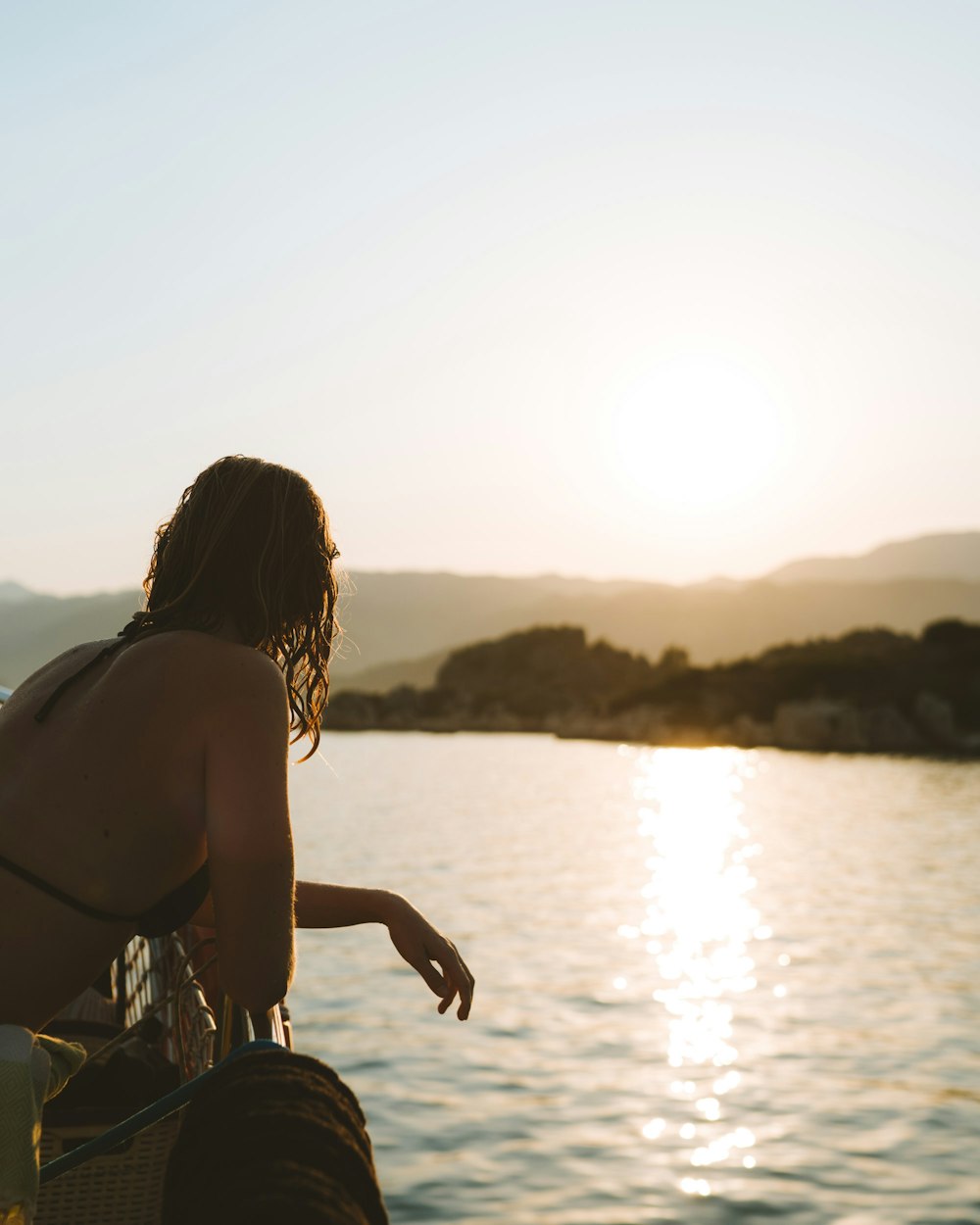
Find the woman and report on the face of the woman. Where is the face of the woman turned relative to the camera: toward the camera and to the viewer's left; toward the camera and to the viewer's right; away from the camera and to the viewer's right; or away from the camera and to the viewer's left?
away from the camera and to the viewer's right

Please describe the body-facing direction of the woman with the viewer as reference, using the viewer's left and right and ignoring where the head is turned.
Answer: facing away from the viewer and to the right of the viewer
